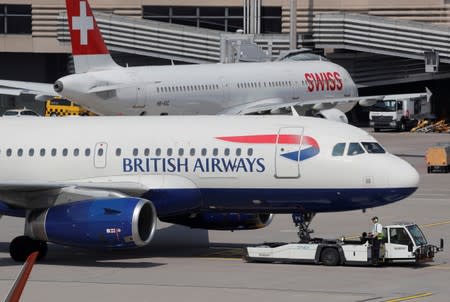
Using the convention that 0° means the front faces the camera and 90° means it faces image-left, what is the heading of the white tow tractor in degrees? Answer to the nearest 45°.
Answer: approximately 270°

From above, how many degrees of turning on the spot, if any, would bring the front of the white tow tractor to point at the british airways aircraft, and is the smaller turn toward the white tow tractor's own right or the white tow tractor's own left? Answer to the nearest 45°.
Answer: approximately 180°
